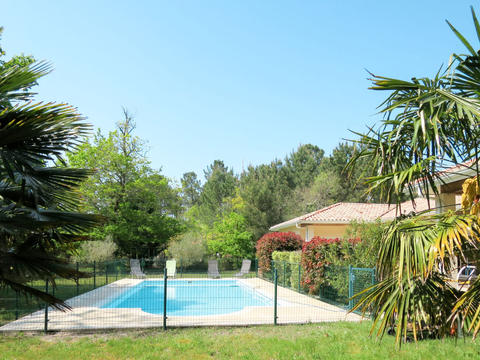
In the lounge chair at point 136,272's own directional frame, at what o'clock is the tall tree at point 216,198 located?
The tall tree is roughly at 8 o'clock from the lounge chair.

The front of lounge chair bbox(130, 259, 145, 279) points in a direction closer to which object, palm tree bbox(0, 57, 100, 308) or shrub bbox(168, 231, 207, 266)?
the palm tree

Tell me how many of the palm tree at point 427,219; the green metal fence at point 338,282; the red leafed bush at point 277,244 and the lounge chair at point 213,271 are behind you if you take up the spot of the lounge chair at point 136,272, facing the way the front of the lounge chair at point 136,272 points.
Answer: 0

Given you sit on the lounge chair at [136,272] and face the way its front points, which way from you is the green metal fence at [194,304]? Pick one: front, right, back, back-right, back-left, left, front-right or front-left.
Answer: front-right

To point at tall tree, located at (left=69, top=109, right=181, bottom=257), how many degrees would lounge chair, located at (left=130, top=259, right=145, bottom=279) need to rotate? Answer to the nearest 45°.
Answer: approximately 135° to its left

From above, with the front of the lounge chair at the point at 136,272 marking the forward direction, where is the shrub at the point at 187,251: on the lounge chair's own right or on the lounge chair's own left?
on the lounge chair's own left

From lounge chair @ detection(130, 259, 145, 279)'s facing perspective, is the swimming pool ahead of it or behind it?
ahead

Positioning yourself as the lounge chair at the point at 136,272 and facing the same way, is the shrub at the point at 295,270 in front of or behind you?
in front

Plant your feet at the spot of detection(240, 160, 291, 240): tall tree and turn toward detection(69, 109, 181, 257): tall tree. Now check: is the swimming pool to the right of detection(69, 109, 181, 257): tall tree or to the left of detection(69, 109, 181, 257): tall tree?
left

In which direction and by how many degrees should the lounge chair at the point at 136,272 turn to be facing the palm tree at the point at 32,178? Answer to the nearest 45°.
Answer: approximately 45° to its right

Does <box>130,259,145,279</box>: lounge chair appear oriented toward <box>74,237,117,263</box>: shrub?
no
